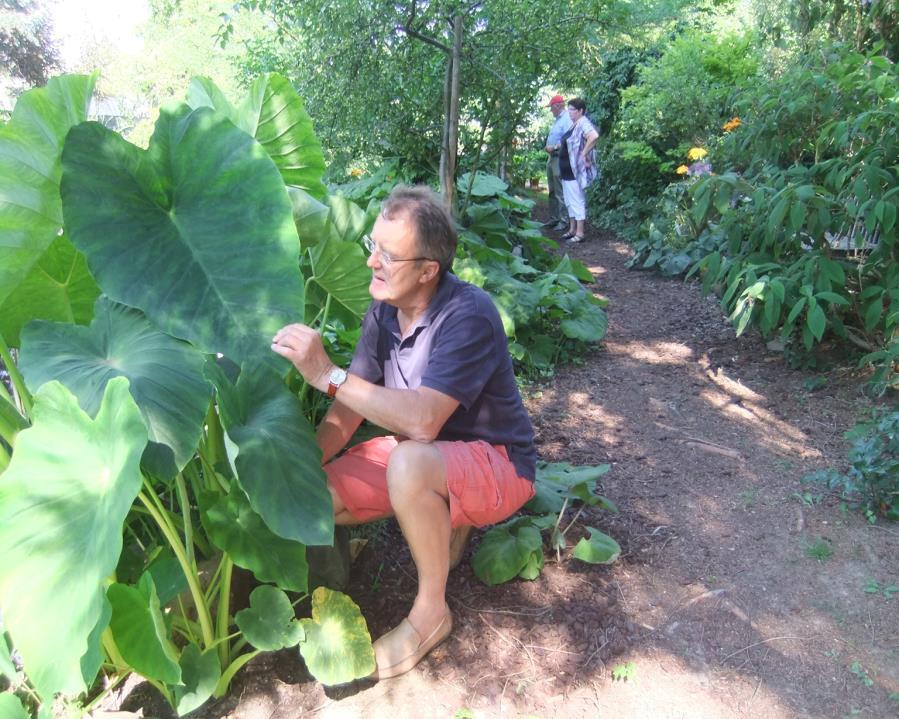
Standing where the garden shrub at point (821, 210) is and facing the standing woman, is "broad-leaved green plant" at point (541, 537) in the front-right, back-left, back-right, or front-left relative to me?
back-left

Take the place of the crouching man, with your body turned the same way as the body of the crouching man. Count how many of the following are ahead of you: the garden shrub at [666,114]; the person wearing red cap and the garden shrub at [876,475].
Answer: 0

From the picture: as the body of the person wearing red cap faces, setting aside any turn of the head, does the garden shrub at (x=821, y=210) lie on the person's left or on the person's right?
on the person's left

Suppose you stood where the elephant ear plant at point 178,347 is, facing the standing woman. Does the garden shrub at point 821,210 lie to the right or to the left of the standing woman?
right

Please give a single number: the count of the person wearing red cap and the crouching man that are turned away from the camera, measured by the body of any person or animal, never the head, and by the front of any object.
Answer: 0

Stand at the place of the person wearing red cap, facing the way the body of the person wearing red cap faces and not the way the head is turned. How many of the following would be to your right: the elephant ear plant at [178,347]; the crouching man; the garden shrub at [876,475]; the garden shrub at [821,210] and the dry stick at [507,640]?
0

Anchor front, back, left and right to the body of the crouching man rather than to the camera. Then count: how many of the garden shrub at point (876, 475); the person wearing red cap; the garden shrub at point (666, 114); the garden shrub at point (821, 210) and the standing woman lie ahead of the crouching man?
0

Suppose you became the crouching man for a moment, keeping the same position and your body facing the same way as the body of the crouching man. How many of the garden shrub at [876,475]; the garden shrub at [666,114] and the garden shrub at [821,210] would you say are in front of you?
0

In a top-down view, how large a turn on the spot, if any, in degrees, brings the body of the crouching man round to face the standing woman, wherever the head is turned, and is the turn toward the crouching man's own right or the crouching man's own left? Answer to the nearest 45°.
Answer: approximately 135° to the crouching man's own right

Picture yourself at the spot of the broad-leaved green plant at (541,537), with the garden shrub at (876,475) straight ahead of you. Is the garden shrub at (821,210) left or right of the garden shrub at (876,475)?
left

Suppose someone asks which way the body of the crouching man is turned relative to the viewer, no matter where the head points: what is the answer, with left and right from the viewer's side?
facing the viewer and to the left of the viewer

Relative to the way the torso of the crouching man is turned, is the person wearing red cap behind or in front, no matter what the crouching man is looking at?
behind

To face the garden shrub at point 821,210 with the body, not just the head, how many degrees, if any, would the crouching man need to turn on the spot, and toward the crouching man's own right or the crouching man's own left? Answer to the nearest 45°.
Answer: approximately 180°

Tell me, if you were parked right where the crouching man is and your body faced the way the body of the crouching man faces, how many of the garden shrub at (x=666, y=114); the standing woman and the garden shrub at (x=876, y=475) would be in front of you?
0

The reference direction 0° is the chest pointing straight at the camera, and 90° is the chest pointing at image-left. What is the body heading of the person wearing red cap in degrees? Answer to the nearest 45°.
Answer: approximately 90°
